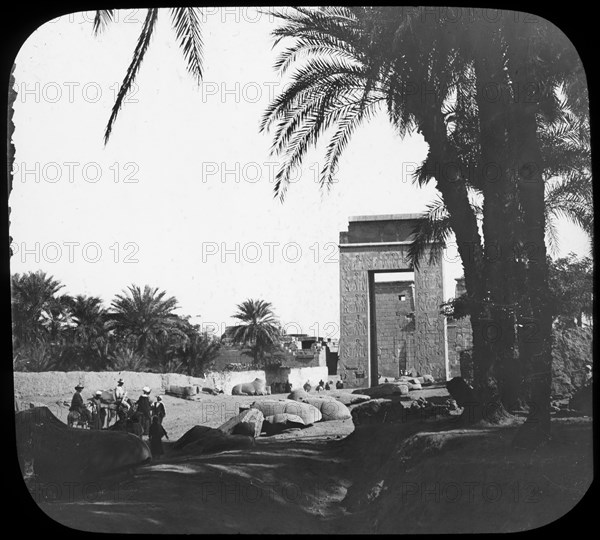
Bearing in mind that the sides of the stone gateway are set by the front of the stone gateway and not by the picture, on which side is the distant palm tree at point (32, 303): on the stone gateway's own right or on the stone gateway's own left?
on the stone gateway's own right

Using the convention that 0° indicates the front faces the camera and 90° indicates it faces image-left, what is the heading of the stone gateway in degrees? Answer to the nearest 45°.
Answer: approximately 0°

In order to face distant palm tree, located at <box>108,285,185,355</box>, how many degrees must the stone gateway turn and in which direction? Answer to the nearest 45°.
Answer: approximately 90° to its right

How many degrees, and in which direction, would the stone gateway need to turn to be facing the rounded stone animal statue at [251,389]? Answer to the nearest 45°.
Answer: approximately 90° to its right

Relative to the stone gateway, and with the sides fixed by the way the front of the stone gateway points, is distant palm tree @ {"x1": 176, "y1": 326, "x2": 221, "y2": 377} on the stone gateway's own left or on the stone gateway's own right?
on the stone gateway's own right
